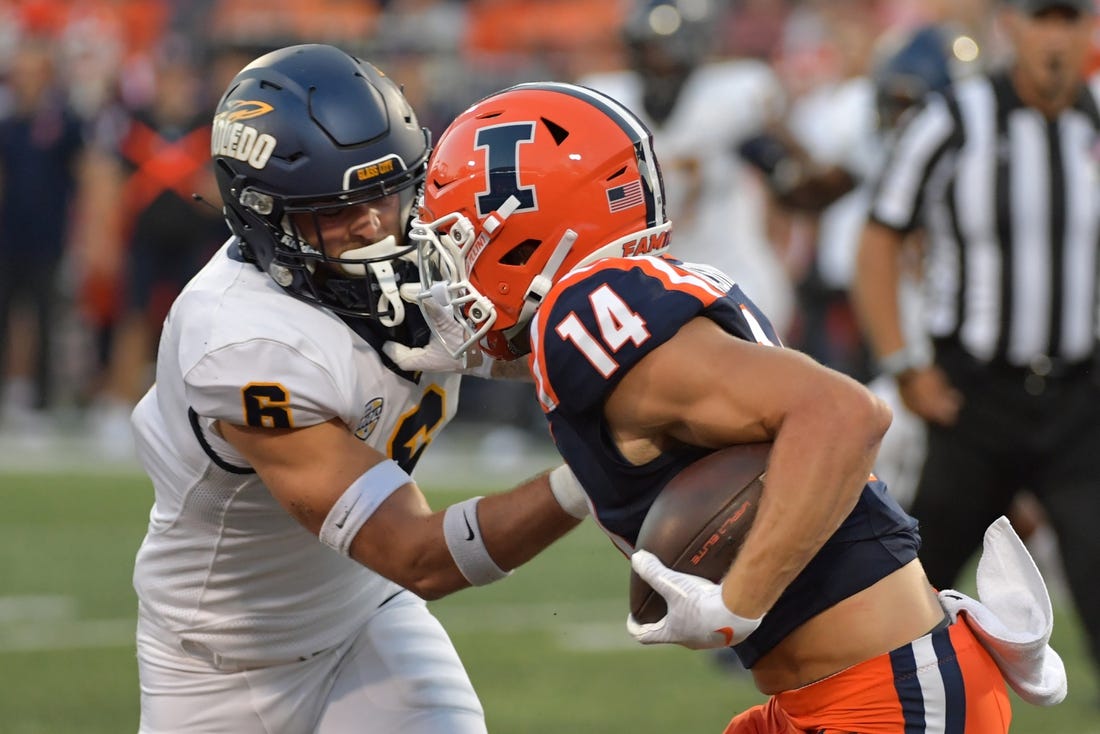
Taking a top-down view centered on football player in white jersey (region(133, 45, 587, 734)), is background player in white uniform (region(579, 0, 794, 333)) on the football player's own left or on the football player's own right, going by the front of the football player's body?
on the football player's own left

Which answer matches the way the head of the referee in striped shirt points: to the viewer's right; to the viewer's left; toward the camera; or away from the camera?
toward the camera

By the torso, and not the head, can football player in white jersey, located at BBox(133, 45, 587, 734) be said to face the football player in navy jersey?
yes

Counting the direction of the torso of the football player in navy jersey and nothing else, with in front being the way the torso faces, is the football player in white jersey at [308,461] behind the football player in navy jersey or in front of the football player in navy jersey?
in front

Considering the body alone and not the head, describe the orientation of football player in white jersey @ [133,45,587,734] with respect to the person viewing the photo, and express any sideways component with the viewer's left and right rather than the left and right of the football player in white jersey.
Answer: facing the viewer and to the right of the viewer

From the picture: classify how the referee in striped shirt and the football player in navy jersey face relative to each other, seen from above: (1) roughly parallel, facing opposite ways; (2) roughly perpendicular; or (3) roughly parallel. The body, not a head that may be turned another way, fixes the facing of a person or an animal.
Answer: roughly perpendicular

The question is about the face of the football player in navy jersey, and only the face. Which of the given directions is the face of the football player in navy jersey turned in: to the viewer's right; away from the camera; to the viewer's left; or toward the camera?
to the viewer's left

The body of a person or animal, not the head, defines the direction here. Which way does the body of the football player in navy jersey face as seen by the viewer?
to the viewer's left

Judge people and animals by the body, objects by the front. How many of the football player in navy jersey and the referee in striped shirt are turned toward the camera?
1

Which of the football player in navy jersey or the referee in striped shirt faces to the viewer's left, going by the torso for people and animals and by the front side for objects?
the football player in navy jersey

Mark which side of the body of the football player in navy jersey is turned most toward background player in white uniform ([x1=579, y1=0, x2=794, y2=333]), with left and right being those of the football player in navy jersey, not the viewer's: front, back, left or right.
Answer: right

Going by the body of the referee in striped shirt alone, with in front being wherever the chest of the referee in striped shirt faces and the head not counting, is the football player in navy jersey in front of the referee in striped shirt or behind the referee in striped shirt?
in front

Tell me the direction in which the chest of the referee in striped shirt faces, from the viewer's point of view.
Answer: toward the camera

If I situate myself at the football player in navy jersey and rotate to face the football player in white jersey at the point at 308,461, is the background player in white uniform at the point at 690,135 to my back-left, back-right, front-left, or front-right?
front-right
